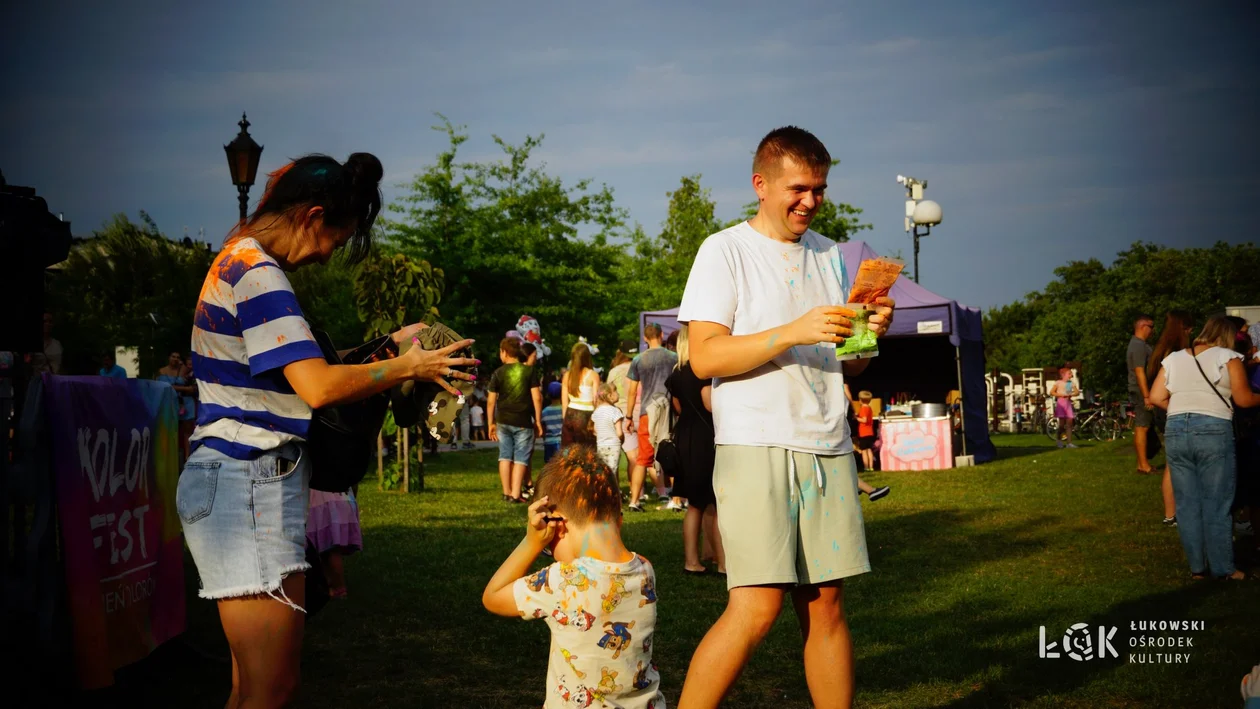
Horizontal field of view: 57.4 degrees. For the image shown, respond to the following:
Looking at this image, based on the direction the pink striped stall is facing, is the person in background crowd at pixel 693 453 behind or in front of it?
in front

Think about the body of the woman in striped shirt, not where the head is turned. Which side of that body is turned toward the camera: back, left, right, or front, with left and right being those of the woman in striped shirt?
right

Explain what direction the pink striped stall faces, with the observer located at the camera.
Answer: facing the viewer

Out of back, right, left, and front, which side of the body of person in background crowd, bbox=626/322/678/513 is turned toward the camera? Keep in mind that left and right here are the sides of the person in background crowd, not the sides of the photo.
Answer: back

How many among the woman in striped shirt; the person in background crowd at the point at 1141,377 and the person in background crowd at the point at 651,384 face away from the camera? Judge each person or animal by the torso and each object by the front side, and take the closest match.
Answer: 1

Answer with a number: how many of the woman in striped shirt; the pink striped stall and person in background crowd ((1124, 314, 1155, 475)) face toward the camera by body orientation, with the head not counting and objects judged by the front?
1

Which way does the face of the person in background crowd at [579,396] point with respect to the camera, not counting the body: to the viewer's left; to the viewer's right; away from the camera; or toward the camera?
away from the camera

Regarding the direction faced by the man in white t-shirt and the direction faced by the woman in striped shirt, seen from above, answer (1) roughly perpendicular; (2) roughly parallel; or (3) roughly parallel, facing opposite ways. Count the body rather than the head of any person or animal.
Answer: roughly perpendicular

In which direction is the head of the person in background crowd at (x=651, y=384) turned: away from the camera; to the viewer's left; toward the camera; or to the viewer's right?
away from the camera

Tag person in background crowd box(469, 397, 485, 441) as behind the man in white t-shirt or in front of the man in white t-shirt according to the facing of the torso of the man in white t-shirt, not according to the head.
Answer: behind

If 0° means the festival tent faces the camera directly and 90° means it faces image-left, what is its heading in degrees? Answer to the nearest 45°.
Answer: approximately 45°
